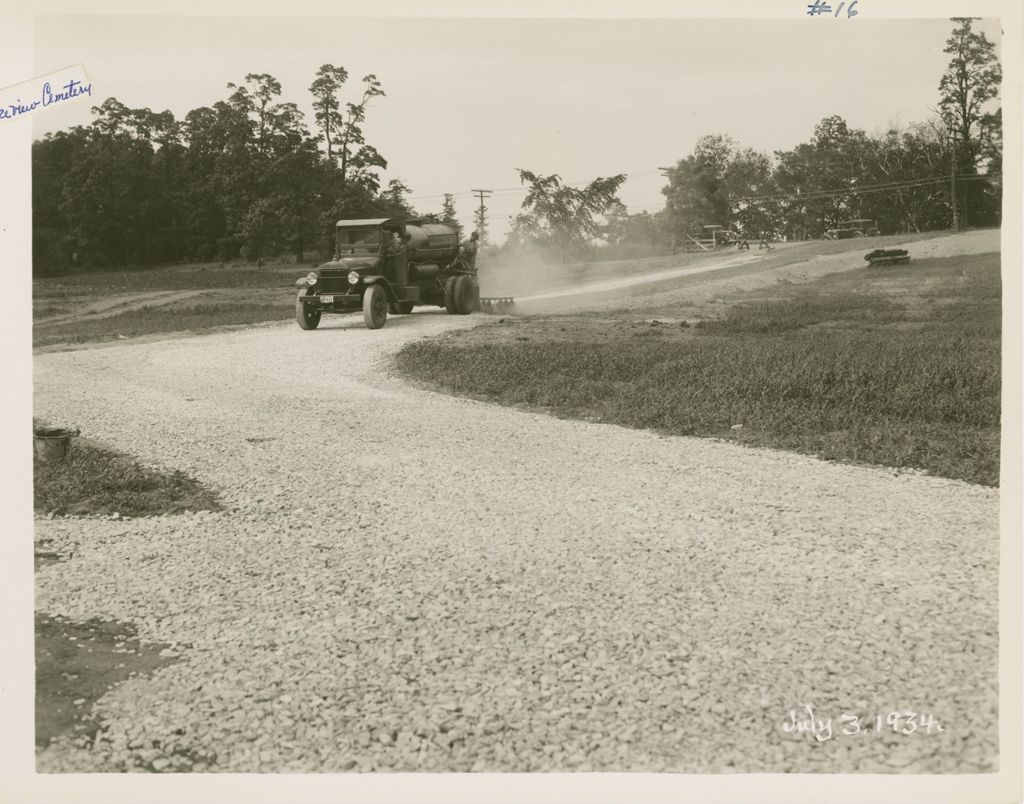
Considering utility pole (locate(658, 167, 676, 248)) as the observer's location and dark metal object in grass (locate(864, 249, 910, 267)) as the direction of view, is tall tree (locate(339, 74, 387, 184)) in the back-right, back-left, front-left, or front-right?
back-right

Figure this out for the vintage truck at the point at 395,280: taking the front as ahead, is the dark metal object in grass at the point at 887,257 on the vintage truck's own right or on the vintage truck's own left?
on the vintage truck's own left

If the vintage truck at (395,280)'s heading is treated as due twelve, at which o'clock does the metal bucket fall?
The metal bucket is roughly at 11 o'clock from the vintage truck.

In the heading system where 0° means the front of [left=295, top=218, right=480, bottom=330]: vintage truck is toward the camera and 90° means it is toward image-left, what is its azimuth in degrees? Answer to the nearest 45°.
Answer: approximately 45°

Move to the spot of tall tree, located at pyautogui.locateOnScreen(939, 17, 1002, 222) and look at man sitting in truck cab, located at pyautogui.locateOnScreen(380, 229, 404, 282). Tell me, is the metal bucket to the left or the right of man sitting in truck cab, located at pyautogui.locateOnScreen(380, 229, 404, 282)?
left
